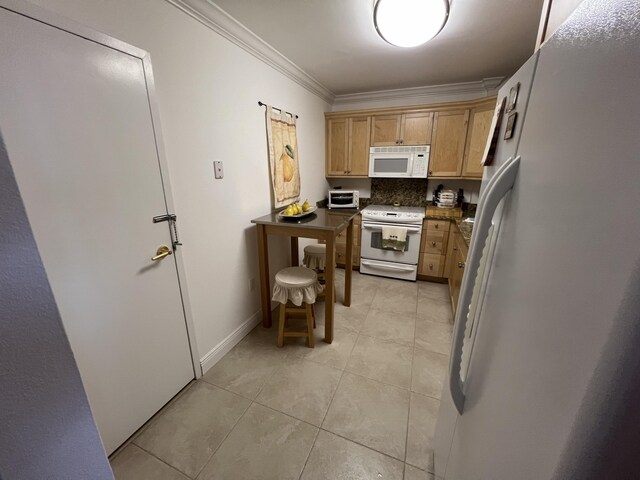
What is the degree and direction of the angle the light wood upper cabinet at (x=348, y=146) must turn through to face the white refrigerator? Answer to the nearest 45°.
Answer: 0° — it already faces it

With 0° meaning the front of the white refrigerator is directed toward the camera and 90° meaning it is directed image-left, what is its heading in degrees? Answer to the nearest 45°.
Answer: approximately 45°

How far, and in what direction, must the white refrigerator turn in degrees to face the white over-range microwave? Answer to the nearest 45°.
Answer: approximately 90° to its right

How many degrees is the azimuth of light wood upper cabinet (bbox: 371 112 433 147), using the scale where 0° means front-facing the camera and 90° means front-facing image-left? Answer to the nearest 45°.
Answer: approximately 0°

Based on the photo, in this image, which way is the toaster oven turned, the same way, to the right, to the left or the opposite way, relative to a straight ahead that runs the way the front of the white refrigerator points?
to the left

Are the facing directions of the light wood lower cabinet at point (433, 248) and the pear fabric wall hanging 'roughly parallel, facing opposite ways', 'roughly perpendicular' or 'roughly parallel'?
roughly perpendicular

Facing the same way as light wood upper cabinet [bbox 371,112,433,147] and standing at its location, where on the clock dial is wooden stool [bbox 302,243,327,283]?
The wooden stool is roughly at 1 o'clock from the light wood upper cabinet.

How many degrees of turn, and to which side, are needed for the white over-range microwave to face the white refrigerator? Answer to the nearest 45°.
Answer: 0° — it already faces it

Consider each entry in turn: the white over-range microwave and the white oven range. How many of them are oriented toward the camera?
2
